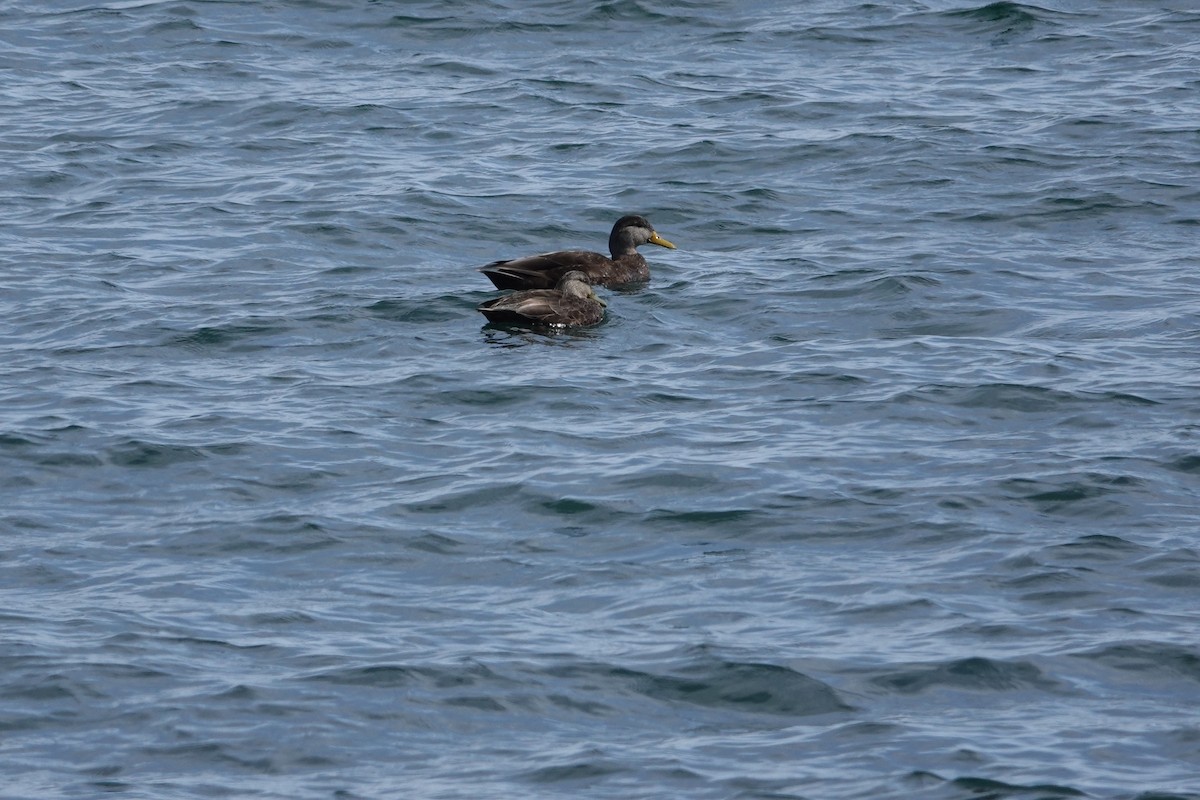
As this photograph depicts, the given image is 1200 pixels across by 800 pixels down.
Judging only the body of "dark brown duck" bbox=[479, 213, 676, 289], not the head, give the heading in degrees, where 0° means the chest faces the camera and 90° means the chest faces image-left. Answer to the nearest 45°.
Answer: approximately 270°

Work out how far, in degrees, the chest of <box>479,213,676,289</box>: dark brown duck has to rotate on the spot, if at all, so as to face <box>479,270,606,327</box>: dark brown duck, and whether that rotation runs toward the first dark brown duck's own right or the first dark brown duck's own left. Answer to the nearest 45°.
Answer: approximately 90° to the first dark brown duck's own right

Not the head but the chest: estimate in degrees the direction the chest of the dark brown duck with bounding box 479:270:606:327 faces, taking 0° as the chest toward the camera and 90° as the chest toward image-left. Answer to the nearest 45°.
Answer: approximately 270°

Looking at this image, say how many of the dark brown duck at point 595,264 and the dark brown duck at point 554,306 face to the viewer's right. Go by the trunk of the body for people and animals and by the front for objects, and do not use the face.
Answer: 2

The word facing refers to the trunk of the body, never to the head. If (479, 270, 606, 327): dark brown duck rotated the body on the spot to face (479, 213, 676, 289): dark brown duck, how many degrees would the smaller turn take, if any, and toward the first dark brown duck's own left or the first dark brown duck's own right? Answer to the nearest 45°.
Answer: approximately 90° to the first dark brown duck's own left
